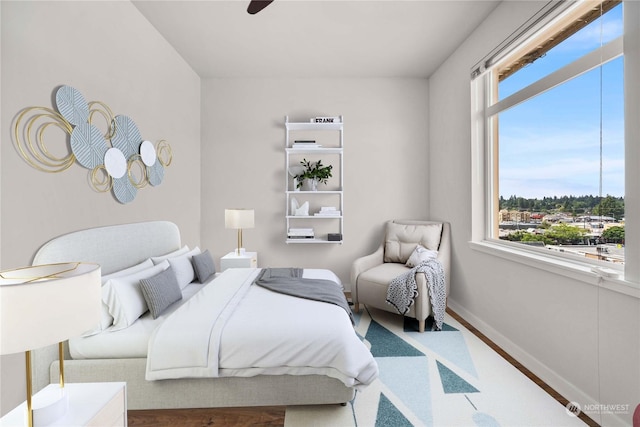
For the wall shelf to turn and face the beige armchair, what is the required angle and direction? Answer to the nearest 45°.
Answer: approximately 45° to its left

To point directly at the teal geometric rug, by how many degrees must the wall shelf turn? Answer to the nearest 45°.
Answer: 0° — it already faces it

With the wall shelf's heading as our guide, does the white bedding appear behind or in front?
in front

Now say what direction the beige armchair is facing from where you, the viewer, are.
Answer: facing the viewer and to the left of the viewer

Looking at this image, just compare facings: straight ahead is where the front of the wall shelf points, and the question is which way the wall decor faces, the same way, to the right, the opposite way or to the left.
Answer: to the left

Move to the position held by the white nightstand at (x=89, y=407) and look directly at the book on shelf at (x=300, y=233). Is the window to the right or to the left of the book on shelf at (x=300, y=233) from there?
right

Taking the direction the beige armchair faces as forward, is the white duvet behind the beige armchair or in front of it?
in front

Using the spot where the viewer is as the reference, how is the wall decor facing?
facing the viewer and to the right of the viewer

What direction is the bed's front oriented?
to the viewer's right

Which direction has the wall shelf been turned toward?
toward the camera
